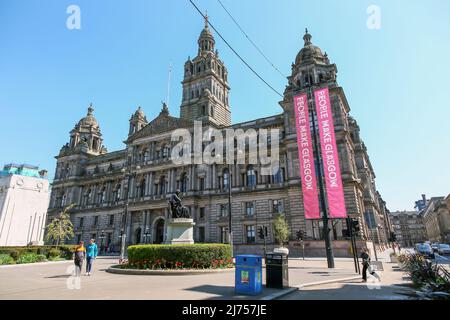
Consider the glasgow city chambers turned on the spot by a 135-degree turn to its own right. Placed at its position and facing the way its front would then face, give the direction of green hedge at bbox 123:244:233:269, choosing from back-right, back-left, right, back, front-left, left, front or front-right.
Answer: back

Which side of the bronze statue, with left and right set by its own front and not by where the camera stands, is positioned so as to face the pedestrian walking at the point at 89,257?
right

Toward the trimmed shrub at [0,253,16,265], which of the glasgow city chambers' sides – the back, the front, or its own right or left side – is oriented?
front

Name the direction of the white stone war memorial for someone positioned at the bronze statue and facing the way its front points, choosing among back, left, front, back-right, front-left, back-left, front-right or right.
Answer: back-right

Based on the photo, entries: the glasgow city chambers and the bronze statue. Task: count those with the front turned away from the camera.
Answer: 0

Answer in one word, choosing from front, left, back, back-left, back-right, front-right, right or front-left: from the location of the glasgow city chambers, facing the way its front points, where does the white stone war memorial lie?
front

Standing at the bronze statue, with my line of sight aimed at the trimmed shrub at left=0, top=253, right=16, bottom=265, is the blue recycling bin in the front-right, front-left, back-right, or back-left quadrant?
back-left

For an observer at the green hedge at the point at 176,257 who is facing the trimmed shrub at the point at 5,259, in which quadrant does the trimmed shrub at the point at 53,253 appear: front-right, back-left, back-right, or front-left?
front-right

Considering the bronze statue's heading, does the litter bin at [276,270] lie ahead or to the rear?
ahead

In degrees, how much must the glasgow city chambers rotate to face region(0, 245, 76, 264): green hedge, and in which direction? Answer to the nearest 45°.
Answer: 0° — it already faces it

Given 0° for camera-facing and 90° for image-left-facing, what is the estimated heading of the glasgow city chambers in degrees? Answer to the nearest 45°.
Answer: approximately 45°

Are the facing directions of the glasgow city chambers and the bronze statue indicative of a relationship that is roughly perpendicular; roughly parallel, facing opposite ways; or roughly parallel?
roughly perpendicular

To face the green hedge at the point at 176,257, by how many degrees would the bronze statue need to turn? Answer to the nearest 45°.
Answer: approximately 45° to its right
